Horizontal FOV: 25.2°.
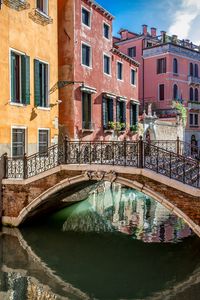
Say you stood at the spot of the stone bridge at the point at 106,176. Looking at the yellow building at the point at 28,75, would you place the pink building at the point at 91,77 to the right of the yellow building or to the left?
right

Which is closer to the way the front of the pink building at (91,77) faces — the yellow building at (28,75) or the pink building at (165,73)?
the yellow building

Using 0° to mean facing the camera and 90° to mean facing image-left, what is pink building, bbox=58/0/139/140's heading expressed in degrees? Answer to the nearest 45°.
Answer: approximately 315°

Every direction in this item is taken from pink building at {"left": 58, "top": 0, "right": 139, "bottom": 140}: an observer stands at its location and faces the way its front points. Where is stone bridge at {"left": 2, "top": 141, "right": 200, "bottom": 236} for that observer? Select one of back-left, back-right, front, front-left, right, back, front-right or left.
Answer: front-right

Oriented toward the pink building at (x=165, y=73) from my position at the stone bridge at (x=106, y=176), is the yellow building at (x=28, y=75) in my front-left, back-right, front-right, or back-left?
front-left

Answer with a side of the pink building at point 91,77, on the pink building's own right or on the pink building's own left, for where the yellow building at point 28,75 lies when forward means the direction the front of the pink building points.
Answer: on the pink building's own right

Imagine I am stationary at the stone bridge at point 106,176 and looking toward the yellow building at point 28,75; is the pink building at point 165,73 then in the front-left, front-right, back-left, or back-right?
front-right

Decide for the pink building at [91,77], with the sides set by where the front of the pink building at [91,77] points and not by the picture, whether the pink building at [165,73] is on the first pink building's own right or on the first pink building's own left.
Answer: on the first pink building's own left
